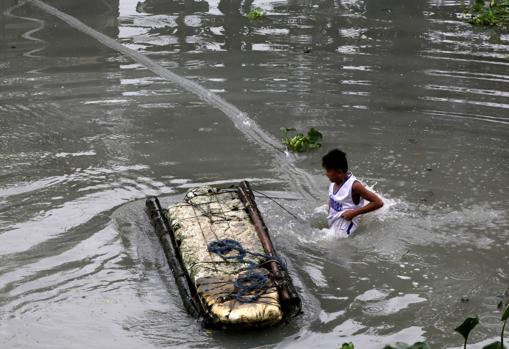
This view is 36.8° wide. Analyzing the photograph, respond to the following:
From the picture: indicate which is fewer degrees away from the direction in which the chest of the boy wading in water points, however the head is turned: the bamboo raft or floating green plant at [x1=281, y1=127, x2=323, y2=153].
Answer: the bamboo raft

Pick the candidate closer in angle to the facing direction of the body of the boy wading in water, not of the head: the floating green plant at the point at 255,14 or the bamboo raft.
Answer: the bamboo raft

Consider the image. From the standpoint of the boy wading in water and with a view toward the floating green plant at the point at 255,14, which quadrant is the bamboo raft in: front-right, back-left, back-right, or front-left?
back-left

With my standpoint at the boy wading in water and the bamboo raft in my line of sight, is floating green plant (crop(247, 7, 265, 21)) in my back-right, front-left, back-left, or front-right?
back-right
